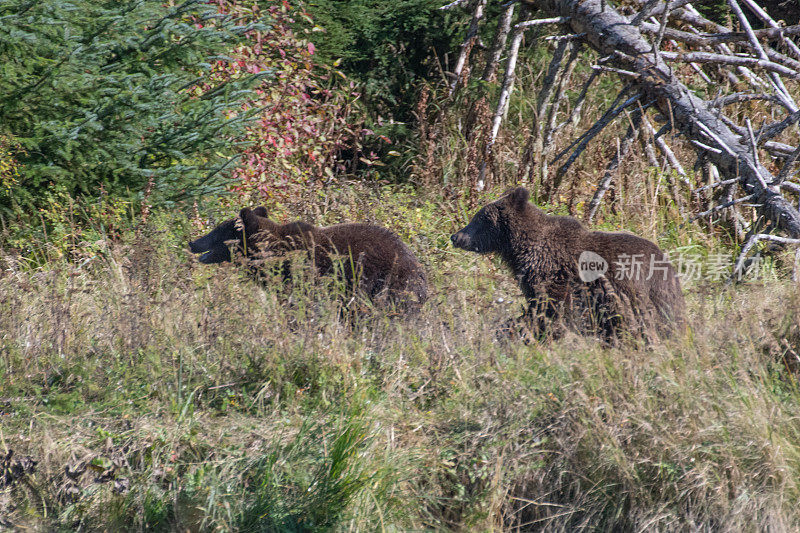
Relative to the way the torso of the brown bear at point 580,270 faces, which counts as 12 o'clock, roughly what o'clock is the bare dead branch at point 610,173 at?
The bare dead branch is roughly at 3 o'clock from the brown bear.

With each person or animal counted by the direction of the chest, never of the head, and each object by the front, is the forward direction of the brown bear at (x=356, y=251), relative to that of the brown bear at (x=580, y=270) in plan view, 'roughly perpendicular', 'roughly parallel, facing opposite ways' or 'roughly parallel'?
roughly parallel

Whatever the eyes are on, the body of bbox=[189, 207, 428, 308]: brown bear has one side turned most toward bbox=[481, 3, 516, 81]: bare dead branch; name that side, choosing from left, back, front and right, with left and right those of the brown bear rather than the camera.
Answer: right

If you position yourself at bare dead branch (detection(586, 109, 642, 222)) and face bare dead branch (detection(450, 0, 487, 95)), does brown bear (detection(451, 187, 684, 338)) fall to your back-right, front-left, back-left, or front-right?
back-left

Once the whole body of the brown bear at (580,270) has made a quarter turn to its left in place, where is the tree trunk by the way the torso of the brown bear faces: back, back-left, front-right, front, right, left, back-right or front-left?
back

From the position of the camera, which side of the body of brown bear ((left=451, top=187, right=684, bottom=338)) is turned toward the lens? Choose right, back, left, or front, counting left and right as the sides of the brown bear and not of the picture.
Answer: left

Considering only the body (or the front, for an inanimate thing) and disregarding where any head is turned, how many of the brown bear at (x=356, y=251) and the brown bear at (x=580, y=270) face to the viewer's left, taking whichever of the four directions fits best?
2

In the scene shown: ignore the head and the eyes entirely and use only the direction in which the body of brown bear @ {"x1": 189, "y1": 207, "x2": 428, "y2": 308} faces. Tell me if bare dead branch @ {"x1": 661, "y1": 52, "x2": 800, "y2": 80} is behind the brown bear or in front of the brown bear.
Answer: behind

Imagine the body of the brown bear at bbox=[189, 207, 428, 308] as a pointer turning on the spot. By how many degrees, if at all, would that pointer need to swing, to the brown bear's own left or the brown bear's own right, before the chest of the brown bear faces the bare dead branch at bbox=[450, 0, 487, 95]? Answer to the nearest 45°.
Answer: approximately 90° to the brown bear's own right

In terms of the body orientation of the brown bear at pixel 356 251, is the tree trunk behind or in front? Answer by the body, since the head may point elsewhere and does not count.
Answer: behind

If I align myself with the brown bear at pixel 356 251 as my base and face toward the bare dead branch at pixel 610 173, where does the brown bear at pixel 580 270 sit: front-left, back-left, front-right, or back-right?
front-right

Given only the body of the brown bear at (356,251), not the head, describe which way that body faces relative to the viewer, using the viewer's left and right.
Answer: facing to the left of the viewer

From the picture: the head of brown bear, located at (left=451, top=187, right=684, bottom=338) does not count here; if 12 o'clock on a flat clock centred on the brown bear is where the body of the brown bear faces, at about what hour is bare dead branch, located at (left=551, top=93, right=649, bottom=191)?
The bare dead branch is roughly at 3 o'clock from the brown bear.

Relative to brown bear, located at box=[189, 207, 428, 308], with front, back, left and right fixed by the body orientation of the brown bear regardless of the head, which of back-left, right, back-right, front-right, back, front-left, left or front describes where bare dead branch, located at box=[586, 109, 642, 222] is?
back-right

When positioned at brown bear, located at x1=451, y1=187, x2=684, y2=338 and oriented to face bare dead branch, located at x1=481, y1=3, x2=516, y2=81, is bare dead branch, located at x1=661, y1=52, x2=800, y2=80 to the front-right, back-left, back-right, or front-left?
front-right
